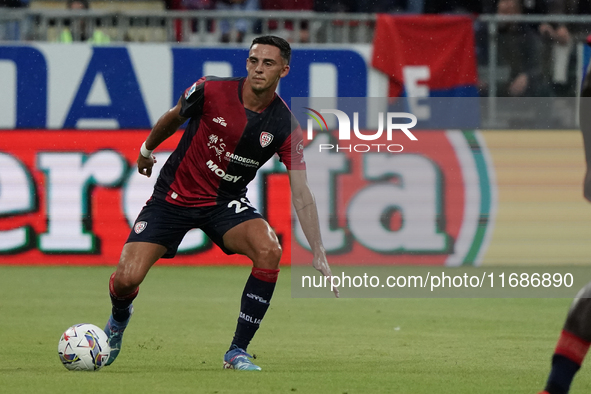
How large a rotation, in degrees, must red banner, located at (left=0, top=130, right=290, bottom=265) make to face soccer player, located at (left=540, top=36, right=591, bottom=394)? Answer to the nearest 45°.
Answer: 0° — it already faces them

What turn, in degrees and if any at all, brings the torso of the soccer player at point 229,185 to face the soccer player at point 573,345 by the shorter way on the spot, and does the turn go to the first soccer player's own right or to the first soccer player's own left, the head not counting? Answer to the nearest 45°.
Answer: approximately 45° to the first soccer player's own left

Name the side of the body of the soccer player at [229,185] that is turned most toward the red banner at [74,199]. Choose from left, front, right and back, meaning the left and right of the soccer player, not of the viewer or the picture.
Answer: back

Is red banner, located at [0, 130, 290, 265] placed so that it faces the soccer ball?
yes

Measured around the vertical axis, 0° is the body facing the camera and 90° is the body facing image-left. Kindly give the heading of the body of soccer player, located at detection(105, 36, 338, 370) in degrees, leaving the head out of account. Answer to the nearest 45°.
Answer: approximately 0°

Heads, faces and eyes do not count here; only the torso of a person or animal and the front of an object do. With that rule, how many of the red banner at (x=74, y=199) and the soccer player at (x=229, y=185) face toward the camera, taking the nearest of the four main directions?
2
